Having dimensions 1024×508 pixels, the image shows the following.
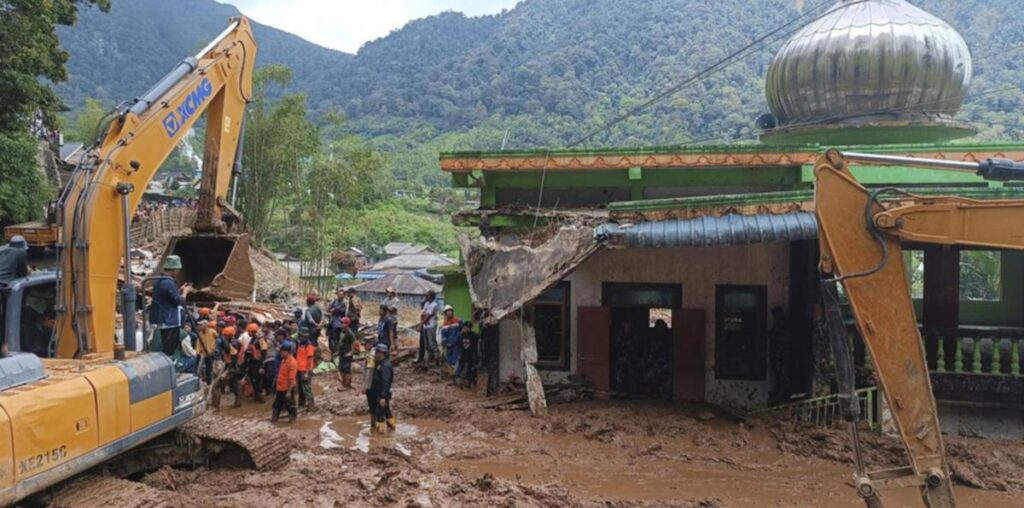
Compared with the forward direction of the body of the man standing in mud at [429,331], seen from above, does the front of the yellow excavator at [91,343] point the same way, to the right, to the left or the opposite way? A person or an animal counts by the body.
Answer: the opposite way

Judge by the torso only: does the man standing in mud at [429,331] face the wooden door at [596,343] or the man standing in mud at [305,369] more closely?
the man standing in mud

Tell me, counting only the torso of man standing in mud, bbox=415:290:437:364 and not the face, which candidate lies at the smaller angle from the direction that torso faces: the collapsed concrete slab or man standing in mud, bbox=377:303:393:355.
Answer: the man standing in mud

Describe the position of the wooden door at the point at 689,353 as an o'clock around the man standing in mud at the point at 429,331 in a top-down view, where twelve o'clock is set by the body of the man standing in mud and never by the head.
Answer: The wooden door is roughly at 9 o'clock from the man standing in mud.

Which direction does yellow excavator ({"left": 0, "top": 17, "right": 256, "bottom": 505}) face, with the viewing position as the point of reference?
facing away from the viewer and to the right of the viewer
